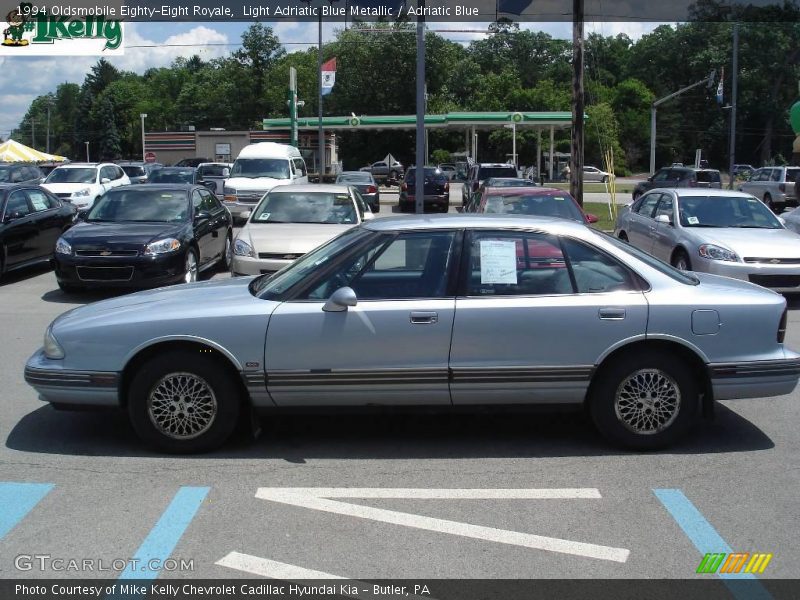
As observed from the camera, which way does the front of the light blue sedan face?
facing to the left of the viewer

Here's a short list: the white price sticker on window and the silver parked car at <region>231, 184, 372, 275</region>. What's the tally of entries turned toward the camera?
2

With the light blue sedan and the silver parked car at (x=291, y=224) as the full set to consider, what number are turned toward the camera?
1

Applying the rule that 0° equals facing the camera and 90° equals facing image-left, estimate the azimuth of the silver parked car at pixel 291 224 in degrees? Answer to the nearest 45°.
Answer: approximately 0°

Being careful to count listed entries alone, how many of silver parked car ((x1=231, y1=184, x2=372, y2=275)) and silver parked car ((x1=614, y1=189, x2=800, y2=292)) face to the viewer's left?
0

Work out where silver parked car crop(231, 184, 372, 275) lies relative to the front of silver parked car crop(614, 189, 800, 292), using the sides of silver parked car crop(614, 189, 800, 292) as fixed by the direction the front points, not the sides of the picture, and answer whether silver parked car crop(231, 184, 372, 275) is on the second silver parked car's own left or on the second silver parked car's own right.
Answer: on the second silver parked car's own right

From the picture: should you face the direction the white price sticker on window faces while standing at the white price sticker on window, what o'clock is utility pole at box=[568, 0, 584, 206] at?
The utility pole is roughly at 6 o'clock from the white price sticker on window.

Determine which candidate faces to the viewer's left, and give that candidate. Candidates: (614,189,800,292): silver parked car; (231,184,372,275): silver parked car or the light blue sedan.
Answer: the light blue sedan

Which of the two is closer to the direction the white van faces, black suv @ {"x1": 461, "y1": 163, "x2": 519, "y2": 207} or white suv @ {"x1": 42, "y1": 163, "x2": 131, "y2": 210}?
the white suv

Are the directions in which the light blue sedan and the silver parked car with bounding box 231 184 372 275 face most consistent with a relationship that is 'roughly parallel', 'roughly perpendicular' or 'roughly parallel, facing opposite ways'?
roughly perpendicular

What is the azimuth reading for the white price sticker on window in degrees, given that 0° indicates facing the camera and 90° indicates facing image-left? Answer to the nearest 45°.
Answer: approximately 0°
